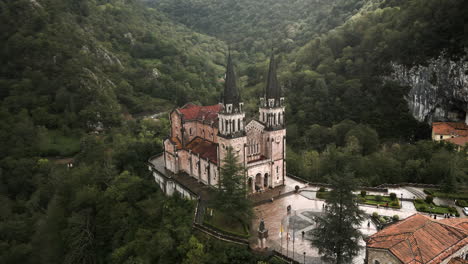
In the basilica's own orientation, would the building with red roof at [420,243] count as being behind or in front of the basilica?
in front

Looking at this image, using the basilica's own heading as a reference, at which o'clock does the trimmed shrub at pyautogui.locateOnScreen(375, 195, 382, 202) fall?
The trimmed shrub is roughly at 11 o'clock from the basilica.

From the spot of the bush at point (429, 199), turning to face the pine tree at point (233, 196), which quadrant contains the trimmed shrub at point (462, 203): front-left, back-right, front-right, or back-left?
back-left

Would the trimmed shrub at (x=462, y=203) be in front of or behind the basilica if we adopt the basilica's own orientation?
in front

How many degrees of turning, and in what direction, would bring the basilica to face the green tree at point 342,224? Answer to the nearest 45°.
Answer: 0° — it already faces it

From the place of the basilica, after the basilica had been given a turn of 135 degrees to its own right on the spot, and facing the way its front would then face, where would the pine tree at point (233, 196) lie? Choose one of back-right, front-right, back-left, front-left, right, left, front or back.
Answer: left

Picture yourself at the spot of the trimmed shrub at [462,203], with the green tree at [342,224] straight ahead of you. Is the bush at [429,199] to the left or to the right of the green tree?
right

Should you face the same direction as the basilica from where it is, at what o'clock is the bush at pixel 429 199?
The bush is roughly at 11 o'clock from the basilica.
